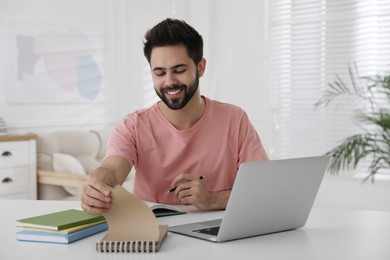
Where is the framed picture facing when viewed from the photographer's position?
facing the viewer and to the right of the viewer

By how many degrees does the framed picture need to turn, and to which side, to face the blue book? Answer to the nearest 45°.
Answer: approximately 45° to its right

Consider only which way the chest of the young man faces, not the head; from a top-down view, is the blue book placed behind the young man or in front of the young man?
in front

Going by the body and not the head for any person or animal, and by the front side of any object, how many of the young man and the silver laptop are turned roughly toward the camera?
1

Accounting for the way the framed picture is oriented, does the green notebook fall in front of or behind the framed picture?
in front

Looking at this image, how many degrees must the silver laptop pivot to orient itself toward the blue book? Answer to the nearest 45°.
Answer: approximately 45° to its left

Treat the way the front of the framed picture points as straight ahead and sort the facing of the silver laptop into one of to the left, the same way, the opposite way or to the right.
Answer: the opposite way

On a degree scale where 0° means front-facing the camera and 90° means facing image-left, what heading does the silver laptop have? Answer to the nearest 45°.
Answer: approximately 135°

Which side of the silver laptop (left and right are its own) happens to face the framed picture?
front

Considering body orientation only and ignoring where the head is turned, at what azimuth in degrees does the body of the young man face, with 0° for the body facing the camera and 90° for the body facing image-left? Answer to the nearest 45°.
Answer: approximately 0°

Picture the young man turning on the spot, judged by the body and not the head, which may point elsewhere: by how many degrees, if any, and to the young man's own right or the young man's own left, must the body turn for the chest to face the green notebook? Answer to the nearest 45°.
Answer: approximately 45° to the young man's own right

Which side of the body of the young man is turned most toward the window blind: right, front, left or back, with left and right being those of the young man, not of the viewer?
back
